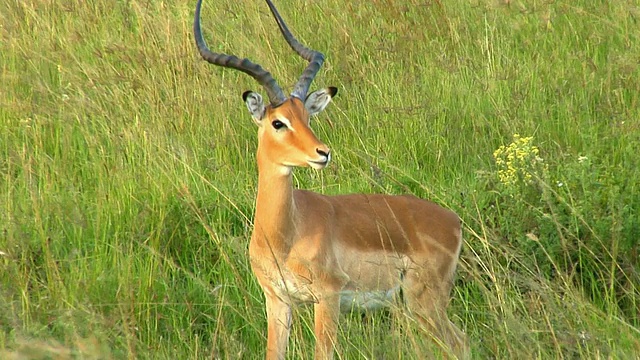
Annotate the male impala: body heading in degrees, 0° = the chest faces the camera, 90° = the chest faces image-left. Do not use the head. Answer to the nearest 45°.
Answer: approximately 45°
